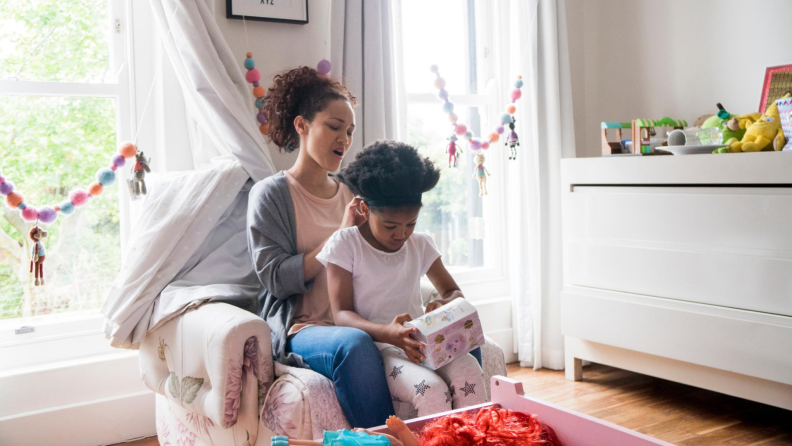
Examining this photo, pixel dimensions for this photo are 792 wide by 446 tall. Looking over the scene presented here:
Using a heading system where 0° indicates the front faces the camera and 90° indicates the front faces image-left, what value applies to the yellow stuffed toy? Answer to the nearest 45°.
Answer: approximately 45°

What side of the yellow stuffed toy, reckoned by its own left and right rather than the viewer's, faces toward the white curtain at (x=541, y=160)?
right

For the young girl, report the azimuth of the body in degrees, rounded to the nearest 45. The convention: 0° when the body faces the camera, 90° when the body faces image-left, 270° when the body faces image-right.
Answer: approximately 315°

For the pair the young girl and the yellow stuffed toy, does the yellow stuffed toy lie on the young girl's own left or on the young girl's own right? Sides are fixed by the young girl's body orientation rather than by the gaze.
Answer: on the young girl's own left

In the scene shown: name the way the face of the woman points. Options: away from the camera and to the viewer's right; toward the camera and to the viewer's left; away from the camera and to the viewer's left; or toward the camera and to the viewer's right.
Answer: toward the camera and to the viewer's right
